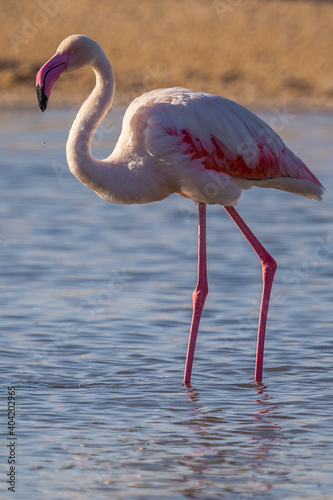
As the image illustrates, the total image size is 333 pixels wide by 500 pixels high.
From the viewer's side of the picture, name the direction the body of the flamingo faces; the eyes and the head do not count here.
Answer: to the viewer's left
